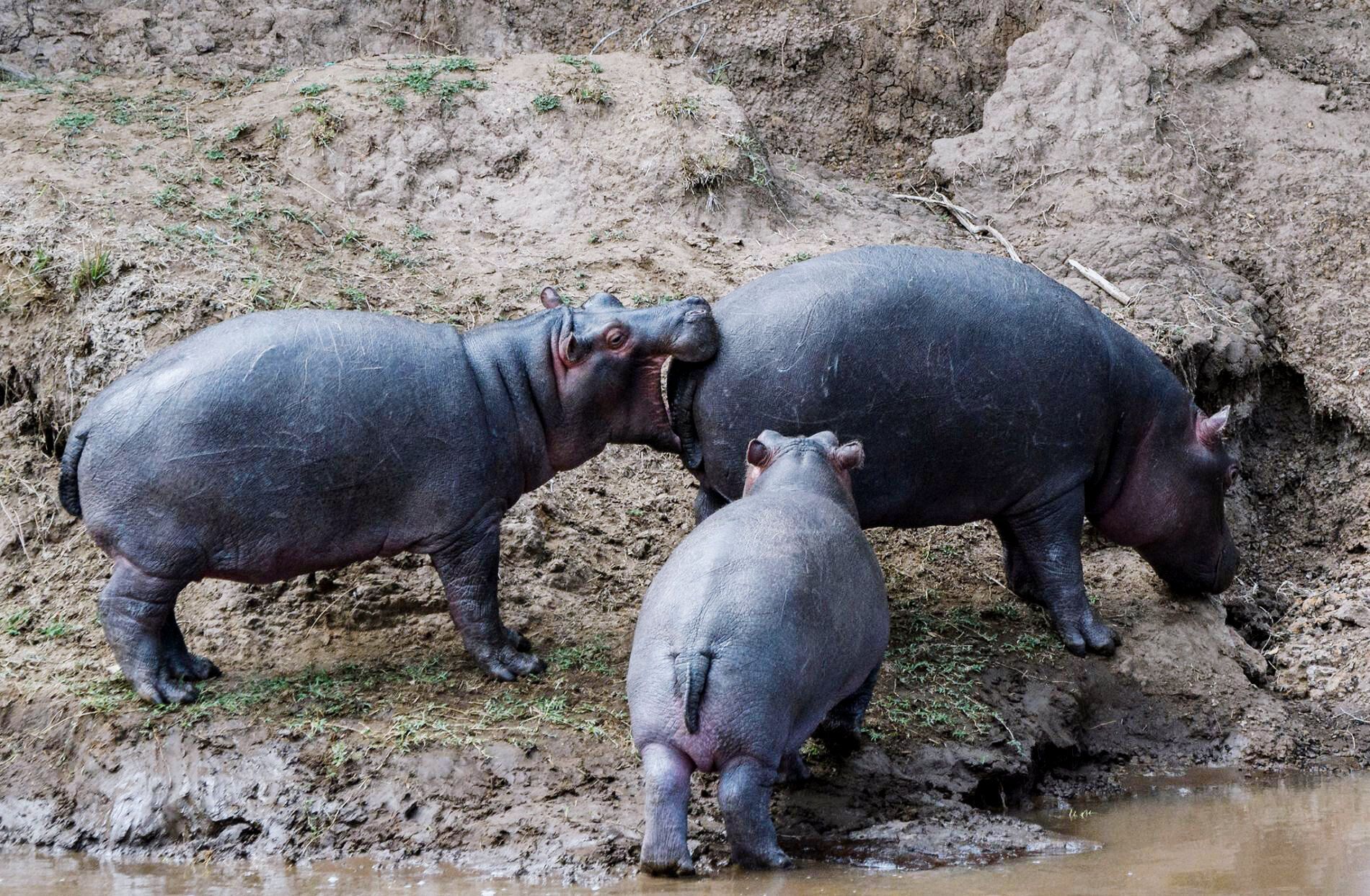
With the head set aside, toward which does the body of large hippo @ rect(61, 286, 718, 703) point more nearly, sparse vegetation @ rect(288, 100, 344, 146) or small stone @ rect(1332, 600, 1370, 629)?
the small stone

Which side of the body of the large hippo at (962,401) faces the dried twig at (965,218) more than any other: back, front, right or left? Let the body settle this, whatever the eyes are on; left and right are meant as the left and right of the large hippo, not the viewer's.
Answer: left

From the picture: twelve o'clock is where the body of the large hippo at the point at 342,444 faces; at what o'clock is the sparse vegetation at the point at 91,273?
The sparse vegetation is roughly at 8 o'clock from the large hippo.

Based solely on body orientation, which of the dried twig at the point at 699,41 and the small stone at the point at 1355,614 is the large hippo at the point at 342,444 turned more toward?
the small stone

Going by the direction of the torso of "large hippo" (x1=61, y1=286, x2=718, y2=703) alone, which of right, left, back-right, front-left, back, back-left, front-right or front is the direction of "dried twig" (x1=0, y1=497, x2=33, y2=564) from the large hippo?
back-left

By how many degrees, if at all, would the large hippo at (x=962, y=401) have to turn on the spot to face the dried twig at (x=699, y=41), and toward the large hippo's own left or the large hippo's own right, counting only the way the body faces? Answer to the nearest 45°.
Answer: approximately 135° to the large hippo's own left

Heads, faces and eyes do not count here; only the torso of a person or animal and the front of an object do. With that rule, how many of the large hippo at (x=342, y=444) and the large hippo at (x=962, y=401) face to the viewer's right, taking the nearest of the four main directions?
2

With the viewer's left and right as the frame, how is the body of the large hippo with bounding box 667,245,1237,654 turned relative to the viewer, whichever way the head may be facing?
facing to the right of the viewer

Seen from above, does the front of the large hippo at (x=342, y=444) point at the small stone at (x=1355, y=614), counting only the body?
yes

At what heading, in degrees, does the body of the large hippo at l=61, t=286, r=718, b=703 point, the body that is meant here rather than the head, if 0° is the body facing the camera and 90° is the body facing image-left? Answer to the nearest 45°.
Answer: approximately 270°

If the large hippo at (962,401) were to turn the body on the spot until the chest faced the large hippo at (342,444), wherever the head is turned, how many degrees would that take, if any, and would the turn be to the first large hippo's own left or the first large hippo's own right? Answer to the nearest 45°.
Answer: approximately 135° to the first large hippo's own right
